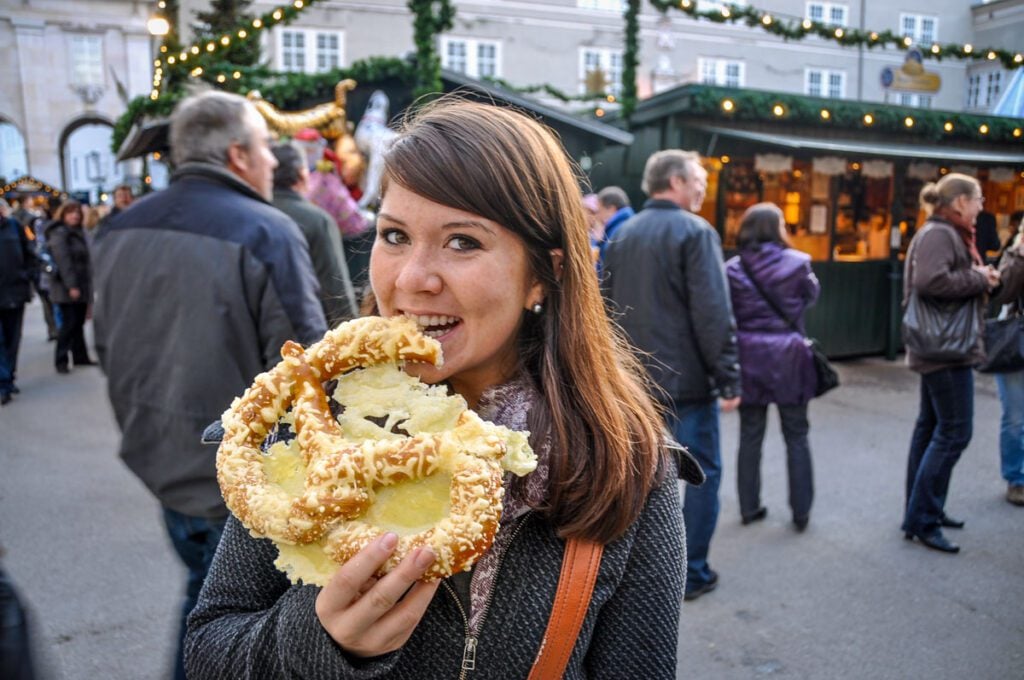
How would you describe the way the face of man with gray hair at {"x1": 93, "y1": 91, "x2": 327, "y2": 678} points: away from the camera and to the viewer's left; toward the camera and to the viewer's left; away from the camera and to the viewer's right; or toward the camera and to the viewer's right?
away from the camera and to the viewer's right

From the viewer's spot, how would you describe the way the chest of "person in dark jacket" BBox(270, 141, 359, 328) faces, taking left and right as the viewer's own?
facing away from the viewer and to the right of the viewer

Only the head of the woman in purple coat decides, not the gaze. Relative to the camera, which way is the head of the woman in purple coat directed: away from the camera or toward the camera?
away from the camera

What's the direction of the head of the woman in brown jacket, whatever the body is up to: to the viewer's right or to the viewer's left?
to the viewer's right

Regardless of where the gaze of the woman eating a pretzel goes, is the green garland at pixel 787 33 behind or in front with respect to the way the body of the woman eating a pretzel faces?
behind

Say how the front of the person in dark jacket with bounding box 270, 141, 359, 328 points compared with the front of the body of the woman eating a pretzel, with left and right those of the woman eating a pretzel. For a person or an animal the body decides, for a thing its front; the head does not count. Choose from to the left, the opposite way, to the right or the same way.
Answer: the opposite way

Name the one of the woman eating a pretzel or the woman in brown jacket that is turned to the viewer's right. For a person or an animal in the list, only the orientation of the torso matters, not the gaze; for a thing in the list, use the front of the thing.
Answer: the woman in brown jacket

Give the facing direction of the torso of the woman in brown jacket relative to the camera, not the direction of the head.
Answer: to the viewer's right

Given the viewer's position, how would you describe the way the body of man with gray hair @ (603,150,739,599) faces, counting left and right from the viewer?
facing away from the viewer and to the right of the viewer
